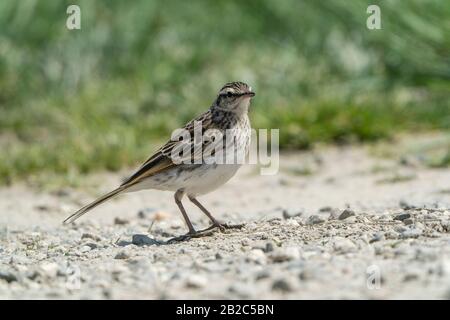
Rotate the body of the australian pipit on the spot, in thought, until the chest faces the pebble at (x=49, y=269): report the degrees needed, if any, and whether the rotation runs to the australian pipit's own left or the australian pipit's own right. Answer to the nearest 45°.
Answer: approximately 135° to the australian pipit's own right

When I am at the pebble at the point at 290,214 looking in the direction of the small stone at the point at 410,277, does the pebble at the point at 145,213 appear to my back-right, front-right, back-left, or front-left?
back-right

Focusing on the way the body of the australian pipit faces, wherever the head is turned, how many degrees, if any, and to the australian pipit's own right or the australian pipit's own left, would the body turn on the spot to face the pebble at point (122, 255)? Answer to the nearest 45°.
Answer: approximately 135° to the australian pipit's own right

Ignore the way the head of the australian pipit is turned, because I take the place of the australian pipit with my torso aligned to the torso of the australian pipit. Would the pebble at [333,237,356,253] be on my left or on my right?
on my right

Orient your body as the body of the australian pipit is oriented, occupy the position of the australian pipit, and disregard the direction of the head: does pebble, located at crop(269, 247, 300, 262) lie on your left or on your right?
on your right

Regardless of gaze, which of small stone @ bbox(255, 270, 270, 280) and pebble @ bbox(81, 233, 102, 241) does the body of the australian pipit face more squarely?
the small stone

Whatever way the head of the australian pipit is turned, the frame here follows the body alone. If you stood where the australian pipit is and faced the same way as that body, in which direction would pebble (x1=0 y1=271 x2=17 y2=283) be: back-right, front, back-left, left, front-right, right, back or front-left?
back-right

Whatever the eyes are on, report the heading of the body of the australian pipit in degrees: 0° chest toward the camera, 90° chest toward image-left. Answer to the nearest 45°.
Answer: approximately 270°

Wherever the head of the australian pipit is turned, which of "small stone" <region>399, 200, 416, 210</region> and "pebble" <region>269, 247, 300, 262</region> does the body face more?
the small stone
